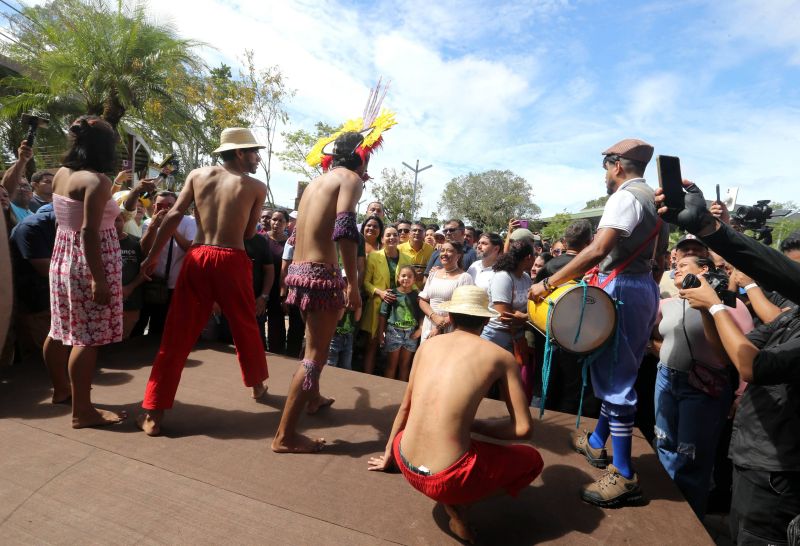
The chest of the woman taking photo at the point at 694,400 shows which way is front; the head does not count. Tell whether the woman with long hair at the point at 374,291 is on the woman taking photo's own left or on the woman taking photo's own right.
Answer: on the woman taking photo's own right

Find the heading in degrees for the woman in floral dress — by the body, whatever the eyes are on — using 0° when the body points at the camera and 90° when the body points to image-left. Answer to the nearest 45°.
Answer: approximately 225°

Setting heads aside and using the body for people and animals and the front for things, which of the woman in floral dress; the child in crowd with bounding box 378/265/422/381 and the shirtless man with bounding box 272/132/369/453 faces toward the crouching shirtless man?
the child in crowd

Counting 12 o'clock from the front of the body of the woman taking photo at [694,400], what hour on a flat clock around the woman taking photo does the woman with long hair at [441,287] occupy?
The woman with long hair is roughly at 2 o'clock from the woman taking photo.

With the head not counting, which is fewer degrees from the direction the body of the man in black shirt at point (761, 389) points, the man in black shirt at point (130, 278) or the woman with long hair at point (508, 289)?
the man in black shirt

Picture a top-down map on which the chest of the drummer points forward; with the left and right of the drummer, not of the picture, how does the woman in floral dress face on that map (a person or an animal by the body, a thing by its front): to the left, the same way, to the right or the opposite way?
to the right

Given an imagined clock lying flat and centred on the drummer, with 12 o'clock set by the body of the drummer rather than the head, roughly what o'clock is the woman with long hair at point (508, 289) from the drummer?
The woman with long hair is roughly at 2 o'clock from the drummer.

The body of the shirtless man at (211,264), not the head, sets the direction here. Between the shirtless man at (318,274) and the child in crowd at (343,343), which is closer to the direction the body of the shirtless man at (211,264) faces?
the child in crowd

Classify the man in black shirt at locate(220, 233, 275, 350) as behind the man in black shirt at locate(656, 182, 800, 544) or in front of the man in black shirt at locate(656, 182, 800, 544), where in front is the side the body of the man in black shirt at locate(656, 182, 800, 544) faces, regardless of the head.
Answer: in front

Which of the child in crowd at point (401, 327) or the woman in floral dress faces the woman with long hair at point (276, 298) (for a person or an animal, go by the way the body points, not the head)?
the woman in floral dress

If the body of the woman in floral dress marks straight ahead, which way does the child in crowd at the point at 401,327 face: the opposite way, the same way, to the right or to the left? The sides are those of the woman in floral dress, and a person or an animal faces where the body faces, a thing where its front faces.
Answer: the opposite way

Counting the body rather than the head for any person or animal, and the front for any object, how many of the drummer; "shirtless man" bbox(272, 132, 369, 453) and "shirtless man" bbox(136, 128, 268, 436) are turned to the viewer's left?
1

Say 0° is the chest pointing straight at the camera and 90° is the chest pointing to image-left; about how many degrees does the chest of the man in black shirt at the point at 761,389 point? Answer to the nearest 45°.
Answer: approximately 90°

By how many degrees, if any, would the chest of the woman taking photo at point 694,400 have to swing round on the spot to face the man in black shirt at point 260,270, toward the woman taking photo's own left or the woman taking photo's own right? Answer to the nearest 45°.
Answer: approximately 45° to the woman taking photo's own right

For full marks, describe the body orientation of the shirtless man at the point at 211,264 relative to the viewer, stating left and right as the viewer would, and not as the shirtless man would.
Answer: facing away from the viewer

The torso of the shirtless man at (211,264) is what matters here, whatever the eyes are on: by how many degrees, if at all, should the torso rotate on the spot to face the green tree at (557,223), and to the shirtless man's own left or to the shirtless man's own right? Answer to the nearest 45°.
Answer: approximately 45° to the shirtless man's own right
